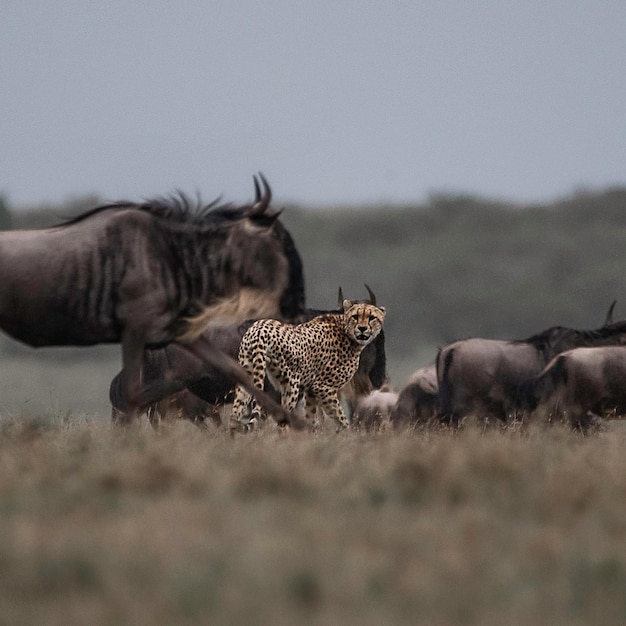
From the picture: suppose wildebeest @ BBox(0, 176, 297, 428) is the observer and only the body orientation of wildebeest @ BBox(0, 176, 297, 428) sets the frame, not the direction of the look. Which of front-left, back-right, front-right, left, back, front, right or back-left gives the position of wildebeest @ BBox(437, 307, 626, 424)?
front-left

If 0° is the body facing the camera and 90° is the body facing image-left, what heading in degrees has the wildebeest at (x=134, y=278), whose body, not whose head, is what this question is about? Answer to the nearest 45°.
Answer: approximately 270°

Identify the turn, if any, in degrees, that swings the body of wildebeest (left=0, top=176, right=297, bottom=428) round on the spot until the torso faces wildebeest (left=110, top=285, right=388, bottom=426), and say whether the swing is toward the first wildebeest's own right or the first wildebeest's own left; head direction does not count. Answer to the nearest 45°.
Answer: approximately 90° to the first wildebeest's own left

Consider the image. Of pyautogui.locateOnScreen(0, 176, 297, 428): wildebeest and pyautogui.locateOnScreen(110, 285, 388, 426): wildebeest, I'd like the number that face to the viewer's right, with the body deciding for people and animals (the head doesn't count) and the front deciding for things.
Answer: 2

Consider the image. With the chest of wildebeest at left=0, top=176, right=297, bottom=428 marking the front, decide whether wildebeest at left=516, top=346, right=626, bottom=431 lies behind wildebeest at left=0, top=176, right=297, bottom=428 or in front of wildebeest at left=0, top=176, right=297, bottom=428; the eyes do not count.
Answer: in front

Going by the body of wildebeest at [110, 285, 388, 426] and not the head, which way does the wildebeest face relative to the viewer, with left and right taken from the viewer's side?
facing to the right of the viewer

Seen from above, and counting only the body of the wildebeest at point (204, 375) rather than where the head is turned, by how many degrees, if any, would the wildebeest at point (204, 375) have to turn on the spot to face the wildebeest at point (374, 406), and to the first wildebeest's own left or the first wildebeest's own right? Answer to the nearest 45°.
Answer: approximately 45° to the first wildebeest's own left

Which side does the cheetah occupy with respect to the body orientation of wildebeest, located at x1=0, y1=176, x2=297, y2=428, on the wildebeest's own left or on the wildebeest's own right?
on the wildebeest's own left

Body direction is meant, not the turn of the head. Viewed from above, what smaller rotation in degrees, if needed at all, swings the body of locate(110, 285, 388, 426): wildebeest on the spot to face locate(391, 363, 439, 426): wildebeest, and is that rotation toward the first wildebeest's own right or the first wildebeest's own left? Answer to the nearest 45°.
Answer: approximately 45° to the first wildebeest's own left

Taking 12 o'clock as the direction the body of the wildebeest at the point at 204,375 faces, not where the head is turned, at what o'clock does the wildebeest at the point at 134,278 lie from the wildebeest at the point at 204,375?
the wildebeest at the point at 134,278 is roughly at 3 o'clock from the wildebeest at the point at 204,375.
